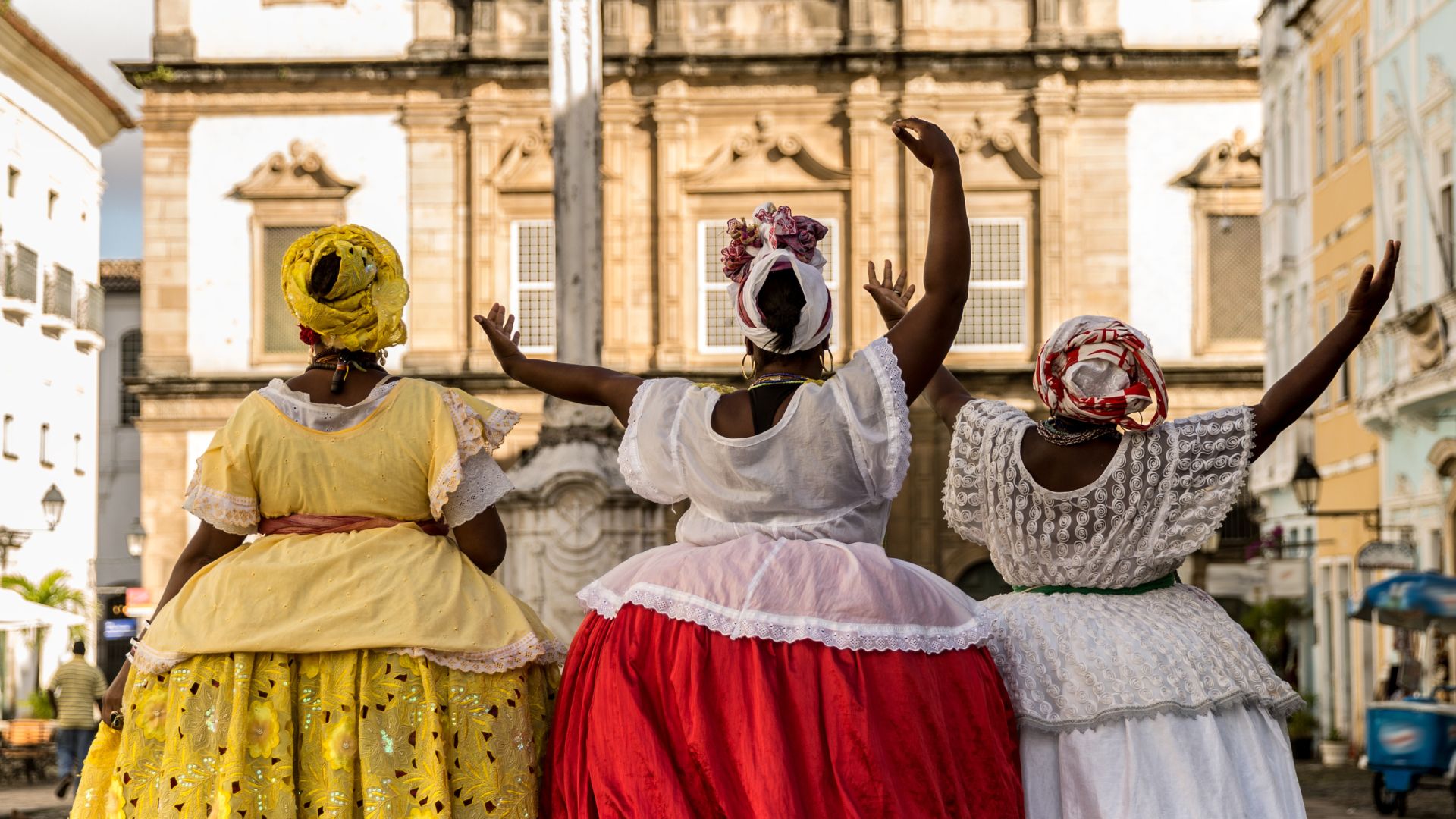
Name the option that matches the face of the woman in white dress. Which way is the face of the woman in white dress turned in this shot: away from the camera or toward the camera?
away from the camera

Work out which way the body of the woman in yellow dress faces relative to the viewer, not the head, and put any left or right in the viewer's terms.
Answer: facing away from the viewer

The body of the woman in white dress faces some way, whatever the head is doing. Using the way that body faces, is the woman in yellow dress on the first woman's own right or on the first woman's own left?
on the first woman's own left

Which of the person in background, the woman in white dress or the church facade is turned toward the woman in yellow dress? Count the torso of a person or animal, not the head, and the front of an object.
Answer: the church facade

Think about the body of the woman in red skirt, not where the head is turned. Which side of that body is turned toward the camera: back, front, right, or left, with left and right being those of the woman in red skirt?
back
